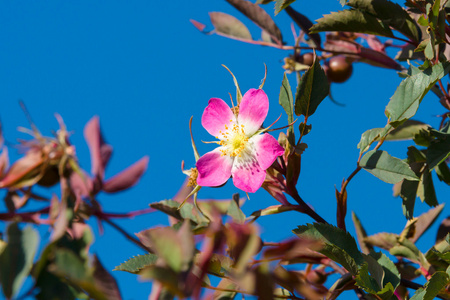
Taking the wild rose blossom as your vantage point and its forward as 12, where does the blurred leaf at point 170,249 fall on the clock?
The blurred leaf is roughly at 12 o'clock from the wild rose blossom.

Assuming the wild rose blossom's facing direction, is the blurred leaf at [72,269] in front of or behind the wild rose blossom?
in front

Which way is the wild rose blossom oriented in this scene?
toward the camera

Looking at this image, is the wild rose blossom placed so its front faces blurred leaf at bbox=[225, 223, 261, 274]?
yes

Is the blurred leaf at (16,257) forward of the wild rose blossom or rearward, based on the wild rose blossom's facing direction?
forward
